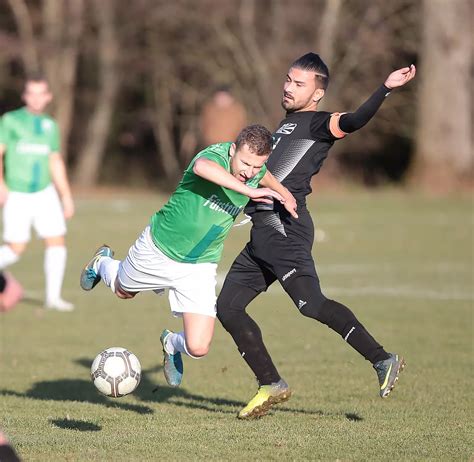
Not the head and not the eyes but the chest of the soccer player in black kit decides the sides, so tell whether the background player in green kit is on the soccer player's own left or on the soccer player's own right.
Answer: on the soccer player's own right

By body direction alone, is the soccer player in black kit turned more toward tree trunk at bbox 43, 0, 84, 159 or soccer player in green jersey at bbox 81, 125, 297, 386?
the soccer player in green jersey

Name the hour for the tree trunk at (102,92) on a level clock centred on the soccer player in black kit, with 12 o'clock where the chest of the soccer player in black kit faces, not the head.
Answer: The tree trunk is roughly at 4 o'clock from the soccer player in black kit.

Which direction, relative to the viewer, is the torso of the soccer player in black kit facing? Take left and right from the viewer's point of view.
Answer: facing the viewer and to the left of the viewer

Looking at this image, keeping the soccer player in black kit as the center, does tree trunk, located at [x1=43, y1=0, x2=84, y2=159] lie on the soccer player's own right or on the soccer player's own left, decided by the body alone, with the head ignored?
on the soccer player's own right

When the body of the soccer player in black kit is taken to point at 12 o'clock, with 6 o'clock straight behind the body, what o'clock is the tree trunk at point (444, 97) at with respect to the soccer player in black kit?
The tree trunk is roughly at 5 o'clock from the soccer player in black kit.

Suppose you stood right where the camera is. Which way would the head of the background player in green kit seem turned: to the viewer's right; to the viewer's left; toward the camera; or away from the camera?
toward the camera

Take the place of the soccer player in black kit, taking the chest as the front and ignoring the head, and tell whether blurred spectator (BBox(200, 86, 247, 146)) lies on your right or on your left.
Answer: on your right

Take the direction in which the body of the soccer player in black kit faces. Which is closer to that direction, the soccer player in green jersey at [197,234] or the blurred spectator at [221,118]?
the soccer player in green jersey

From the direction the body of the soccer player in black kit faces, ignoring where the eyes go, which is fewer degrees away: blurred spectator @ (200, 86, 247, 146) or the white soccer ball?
the white soccer ball

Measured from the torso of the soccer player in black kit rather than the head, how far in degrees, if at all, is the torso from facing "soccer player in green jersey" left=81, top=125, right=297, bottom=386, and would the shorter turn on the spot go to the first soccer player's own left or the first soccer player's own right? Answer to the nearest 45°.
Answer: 0° — they already face them

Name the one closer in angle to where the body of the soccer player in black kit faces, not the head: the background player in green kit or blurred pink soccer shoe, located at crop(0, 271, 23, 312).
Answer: the blurred pink soccer shoe

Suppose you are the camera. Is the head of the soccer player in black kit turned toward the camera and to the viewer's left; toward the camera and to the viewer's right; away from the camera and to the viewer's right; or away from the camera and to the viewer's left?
toward the camera and to the viewer's left
